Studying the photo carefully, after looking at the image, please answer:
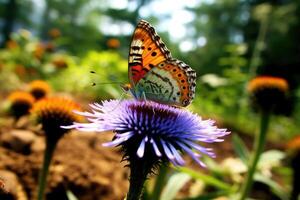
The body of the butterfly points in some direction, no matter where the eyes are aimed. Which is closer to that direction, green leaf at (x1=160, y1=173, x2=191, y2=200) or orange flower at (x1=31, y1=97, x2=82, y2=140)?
the orange flower

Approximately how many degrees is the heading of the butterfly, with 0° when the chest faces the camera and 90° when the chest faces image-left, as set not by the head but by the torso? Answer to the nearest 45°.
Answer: approximately 90°

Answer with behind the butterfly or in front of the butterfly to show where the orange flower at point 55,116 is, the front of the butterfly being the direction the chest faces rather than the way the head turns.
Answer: in front

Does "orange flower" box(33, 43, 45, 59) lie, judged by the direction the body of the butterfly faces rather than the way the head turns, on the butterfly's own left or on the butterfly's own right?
on the butterfly's own right
